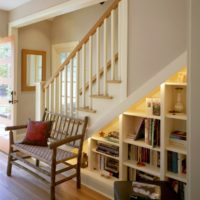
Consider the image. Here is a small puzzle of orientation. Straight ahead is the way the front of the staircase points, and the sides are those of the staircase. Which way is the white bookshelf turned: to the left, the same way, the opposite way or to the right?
to the left

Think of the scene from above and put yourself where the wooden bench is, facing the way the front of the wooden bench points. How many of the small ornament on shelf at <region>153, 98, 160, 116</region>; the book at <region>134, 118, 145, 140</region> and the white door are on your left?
2

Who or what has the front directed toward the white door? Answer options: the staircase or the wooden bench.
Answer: the staircase

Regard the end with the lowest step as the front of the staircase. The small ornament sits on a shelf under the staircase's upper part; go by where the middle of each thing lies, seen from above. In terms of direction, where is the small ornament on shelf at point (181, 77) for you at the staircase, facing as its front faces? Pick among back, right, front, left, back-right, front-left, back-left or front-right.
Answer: back

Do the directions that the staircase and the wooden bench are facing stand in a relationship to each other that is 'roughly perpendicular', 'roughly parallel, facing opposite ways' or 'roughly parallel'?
roughly perpendicular

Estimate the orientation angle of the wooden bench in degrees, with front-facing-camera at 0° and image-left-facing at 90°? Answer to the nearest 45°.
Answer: approximately 45°

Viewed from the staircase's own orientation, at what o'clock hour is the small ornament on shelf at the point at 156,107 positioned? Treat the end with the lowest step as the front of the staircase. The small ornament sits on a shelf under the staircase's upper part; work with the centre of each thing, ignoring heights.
The small ornament on shelf is roughly at 6 o'clock from the staircase.

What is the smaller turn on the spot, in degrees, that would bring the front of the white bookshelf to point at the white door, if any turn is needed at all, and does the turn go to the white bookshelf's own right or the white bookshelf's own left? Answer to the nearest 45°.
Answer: approximately 90° to the white bookshelf's own right

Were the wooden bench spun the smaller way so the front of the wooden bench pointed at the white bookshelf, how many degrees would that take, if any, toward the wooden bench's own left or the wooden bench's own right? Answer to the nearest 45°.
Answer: approximately 90° to the wooden bench's own left

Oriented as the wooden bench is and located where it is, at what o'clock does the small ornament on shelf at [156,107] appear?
The small ornament on shelf is roughly at 9 o'clock from the wooden bench.

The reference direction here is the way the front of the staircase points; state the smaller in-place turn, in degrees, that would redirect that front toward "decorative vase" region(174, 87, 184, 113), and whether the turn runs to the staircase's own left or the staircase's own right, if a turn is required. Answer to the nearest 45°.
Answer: approximately 180°

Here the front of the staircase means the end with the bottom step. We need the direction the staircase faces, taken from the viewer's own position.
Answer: facing away from the viewer and to the left of the viewer
